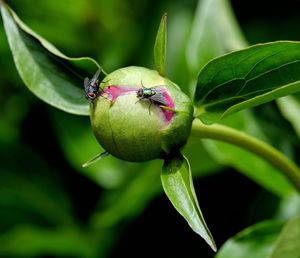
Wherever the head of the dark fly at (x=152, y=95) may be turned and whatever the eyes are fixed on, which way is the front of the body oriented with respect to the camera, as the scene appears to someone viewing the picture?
to the viewer's left
